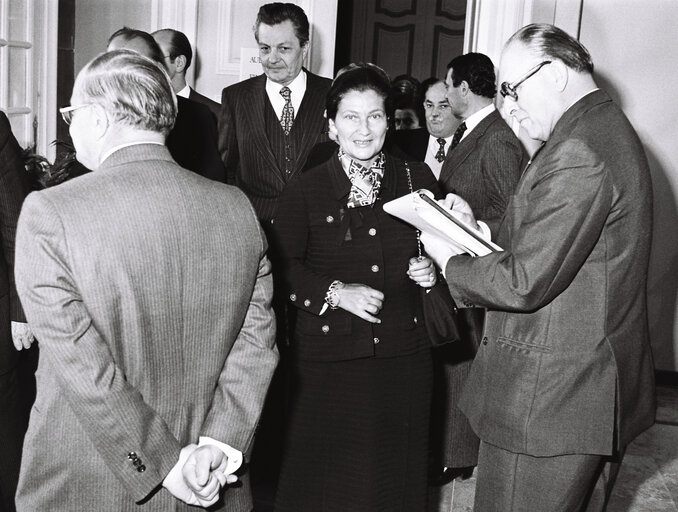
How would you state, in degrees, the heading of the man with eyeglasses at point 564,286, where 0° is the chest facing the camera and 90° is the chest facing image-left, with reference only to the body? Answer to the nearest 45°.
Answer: approximately 90°

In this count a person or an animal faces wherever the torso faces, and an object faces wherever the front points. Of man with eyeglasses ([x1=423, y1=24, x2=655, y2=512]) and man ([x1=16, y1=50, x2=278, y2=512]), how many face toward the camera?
0

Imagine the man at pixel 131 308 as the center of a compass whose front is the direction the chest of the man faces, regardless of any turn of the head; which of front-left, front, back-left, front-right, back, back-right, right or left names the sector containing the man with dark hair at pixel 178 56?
front-right

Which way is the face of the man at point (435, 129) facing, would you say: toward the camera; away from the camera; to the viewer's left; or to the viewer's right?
toward the camera

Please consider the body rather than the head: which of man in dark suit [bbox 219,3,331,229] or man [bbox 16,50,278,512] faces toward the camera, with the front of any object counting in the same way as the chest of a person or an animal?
the man in dark suit

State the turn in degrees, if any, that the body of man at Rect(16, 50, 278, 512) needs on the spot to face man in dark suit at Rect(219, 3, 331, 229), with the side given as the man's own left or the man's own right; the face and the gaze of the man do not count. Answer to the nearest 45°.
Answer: approximately 45° to the man's own right

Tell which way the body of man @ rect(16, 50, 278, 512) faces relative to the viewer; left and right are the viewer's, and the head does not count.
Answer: facing away from the viewer and to the left of the viewer

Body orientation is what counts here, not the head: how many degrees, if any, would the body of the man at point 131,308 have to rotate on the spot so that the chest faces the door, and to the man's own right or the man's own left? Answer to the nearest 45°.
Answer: approximately 45° to the man's own right

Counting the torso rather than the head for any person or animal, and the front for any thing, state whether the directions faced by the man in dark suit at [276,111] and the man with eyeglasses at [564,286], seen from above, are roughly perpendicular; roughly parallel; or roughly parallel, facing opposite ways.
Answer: roughly perpendicular

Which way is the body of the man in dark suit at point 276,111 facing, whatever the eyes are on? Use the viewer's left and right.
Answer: facing the viewer

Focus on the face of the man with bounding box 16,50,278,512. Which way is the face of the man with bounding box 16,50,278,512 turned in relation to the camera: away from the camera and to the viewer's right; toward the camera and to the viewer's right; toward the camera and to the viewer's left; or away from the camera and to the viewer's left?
away from the camera and to the viewer's left

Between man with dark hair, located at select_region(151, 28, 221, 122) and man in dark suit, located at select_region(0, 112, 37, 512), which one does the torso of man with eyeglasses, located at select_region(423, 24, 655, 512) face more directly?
the man in dark suit

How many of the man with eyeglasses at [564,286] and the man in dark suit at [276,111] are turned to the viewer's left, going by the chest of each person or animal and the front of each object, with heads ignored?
1

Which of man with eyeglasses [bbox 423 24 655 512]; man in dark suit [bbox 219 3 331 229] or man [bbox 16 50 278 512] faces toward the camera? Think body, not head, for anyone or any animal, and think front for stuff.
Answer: the man in dark suit
